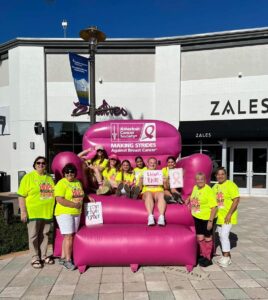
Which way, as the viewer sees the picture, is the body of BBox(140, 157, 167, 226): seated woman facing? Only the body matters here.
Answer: toward the camera

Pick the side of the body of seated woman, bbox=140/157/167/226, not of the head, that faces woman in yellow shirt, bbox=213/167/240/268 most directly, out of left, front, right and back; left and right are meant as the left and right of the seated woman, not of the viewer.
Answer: left

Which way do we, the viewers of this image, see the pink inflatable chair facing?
facing the viewer

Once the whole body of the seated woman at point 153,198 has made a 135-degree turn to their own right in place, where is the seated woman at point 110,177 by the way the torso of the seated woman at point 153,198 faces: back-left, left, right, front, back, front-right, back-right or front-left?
front

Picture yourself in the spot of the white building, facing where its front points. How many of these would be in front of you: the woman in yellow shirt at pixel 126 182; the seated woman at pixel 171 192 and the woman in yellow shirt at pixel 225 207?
3

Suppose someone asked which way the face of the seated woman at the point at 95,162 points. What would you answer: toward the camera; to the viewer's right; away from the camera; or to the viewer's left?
toward the camera

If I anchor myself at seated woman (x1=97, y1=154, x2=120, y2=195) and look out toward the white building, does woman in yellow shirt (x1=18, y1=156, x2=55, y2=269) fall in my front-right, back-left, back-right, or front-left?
back-left

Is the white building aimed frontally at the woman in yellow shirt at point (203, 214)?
yes

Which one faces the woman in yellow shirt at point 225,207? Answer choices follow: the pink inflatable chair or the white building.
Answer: the white building

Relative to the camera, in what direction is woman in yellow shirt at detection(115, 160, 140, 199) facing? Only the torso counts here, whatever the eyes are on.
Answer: toward the camera

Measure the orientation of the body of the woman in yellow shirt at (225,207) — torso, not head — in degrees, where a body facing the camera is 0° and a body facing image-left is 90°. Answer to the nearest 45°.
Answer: approximately 45°

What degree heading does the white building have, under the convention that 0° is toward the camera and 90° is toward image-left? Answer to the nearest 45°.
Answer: approximately 0°

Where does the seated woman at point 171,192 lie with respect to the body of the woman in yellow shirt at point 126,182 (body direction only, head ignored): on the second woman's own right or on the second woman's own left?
on the second woman's own left
